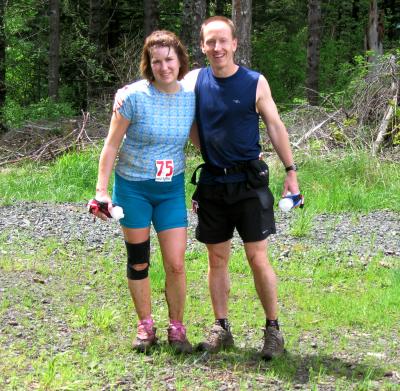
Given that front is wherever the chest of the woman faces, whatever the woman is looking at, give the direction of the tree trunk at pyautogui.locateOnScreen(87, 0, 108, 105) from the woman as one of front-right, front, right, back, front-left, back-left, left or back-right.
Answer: back

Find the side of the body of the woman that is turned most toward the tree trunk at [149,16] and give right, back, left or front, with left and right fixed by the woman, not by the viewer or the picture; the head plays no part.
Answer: back

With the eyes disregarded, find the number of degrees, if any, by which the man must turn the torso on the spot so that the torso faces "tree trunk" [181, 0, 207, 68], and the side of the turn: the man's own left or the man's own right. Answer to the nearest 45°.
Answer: approximately 180°

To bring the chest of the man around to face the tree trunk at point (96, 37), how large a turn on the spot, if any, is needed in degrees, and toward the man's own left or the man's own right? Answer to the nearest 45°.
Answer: approximately 180°

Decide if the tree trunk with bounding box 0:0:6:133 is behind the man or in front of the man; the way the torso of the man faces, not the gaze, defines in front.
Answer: behind

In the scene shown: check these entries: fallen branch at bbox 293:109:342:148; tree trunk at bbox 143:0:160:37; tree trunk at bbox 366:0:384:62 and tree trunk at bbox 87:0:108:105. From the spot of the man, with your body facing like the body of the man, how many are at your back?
4

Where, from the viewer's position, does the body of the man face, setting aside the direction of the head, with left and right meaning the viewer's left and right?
facing the viewer

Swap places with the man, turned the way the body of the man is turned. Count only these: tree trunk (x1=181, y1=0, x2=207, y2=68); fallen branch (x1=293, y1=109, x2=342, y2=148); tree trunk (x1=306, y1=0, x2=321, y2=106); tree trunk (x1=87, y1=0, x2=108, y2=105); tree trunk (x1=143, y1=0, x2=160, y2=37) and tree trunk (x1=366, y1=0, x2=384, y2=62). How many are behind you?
6

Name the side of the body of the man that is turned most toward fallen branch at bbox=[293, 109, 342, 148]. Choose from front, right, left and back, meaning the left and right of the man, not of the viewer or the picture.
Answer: back

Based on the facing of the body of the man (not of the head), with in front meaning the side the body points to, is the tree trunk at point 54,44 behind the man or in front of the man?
behind

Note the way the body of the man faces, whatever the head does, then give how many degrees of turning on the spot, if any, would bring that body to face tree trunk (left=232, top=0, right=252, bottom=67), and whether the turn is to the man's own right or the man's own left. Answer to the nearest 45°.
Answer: approximately 180°

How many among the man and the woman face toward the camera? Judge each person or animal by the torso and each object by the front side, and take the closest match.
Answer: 2
